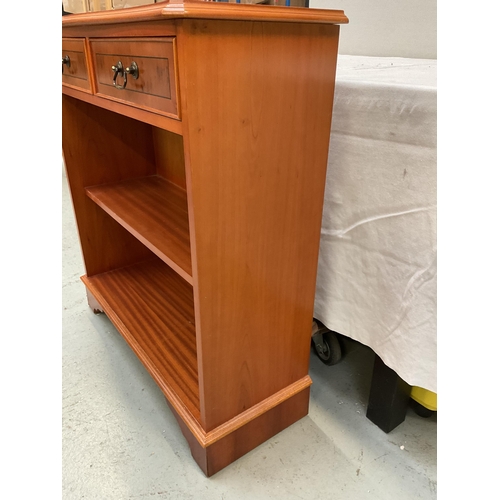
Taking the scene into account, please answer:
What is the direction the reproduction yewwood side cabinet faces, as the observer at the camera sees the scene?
facing the viewer and to the left of the viewer
